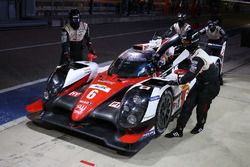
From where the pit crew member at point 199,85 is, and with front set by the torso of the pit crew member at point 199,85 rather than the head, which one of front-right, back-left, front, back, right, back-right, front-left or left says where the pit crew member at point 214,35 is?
right

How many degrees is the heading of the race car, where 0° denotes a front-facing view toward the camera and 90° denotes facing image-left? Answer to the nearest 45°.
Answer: approximately 45°

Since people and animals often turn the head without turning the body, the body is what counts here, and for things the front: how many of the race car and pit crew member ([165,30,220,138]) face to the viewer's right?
0

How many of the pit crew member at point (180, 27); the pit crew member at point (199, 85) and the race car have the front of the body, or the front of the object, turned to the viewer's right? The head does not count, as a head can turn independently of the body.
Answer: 0

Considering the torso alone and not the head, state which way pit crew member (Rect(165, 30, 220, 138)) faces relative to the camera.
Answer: to the viewer's left

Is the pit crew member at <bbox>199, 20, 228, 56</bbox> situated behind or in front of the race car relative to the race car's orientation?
behind

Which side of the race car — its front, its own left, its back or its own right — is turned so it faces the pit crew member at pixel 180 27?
back

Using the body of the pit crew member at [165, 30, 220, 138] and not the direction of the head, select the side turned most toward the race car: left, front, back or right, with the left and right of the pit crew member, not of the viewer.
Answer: front

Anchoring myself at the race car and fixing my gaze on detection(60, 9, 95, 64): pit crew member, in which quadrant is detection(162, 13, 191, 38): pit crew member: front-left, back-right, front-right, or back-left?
front-right

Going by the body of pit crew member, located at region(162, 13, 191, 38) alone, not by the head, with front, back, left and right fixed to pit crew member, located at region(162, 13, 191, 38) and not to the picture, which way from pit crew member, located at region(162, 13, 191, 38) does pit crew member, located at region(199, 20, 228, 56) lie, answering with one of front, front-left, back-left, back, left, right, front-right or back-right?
back-left

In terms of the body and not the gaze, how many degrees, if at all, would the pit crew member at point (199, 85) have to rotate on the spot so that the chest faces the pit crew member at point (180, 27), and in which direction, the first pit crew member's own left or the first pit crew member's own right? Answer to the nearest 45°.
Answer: approximately 90° to the first pit crew member's own right

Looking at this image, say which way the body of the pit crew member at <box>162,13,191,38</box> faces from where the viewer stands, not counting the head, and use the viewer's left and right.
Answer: facing the viewer and to the left of the viewer

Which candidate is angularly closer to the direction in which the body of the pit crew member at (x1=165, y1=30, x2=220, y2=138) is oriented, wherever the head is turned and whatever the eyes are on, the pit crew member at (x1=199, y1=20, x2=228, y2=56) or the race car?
the race car

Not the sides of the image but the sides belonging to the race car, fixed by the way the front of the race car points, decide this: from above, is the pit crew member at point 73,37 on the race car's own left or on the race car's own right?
on the race car's own right
